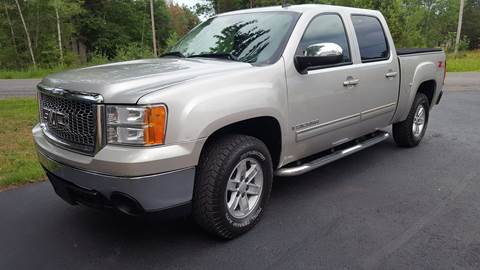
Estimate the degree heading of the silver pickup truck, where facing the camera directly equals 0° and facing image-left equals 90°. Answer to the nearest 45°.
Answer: approximately 45°
